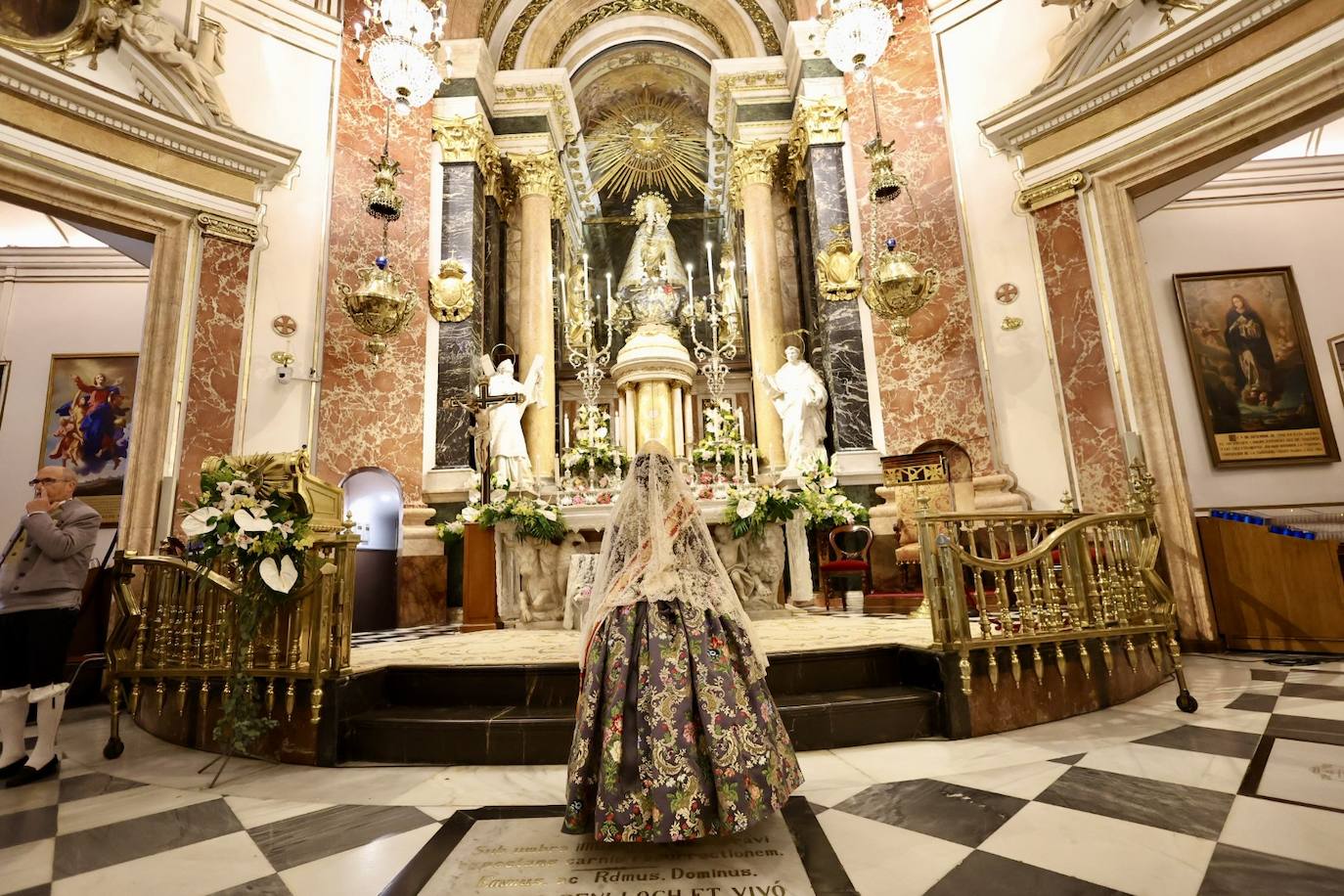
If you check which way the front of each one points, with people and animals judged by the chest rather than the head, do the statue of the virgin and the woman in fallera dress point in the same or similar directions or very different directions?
very different directions

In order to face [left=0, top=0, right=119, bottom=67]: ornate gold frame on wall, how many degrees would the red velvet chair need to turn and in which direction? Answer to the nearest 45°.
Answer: approximately 45° to its right

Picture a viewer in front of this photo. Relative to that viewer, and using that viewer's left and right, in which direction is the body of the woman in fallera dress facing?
facing away from the viewer

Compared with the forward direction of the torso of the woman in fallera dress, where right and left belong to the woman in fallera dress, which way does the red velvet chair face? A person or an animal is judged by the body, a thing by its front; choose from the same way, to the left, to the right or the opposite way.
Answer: the opposite way

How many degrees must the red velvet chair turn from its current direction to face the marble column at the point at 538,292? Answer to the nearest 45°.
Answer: approximately 90° to its right

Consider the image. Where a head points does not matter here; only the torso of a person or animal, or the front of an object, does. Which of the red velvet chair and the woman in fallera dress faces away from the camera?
the woman in fallera dress

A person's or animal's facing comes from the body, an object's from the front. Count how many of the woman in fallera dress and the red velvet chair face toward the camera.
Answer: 1

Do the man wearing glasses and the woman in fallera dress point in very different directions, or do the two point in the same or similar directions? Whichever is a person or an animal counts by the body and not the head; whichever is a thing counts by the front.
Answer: very different directions

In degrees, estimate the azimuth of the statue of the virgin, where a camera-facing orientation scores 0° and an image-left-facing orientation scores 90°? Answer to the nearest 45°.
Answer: approximately 0°

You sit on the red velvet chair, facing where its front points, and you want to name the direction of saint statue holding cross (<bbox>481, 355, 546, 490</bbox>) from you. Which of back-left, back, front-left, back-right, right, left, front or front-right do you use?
right

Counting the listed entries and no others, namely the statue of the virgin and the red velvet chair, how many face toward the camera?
2
